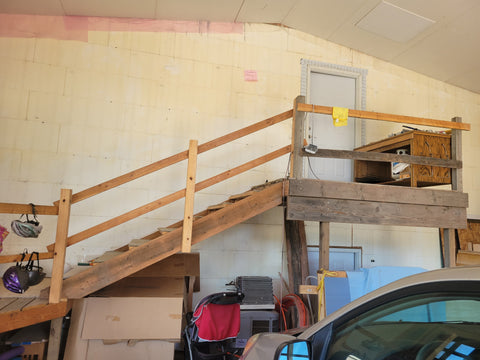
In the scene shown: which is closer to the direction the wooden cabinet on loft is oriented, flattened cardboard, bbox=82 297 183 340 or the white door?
the flattened cardboard

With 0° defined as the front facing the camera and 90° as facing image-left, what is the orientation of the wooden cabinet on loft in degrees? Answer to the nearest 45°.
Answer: approximately 45°

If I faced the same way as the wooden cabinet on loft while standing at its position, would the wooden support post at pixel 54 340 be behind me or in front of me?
in front
